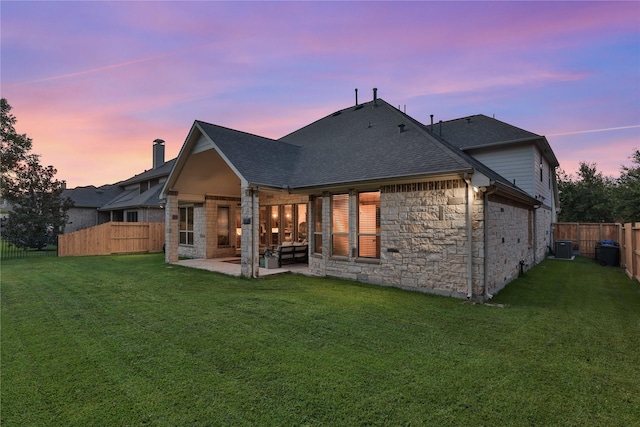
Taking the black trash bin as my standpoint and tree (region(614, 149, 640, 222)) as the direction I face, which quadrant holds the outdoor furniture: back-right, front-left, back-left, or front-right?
back-left

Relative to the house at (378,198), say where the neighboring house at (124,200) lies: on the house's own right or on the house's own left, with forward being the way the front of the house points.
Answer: on the house's own left

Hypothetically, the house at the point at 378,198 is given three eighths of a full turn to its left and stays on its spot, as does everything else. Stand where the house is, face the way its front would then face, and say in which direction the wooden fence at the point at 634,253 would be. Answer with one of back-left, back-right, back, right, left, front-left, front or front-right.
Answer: back

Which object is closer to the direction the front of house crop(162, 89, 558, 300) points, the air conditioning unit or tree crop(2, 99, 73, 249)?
the air conditioning unit

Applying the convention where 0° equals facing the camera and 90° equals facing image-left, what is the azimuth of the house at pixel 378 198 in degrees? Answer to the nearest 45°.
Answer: approximately 225°

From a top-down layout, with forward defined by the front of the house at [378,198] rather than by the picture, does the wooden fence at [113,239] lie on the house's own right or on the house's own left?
on the house's own left
